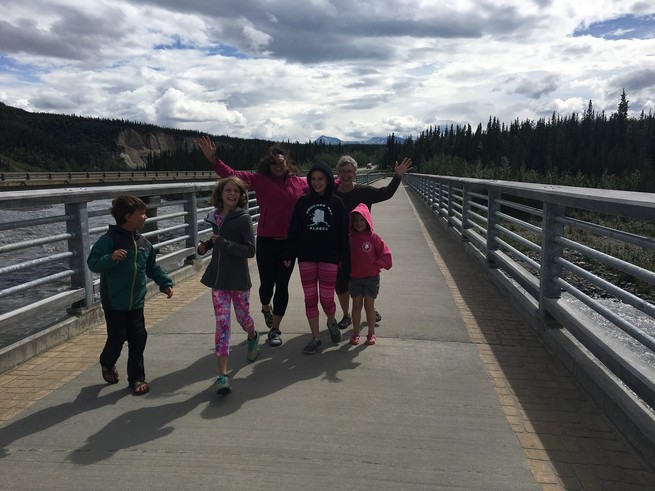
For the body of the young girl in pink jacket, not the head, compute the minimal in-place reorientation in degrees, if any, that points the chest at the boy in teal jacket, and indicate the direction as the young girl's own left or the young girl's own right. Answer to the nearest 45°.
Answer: approximately 45° to the young girl's own right

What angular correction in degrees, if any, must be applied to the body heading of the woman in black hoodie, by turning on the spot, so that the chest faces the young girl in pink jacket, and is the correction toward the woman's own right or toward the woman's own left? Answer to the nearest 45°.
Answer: approximately 135° to the woman's own left

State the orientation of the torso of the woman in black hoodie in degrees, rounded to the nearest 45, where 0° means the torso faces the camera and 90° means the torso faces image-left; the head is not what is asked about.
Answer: approximately 0°

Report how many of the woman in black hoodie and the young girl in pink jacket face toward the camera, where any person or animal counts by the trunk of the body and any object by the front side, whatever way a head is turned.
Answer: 2

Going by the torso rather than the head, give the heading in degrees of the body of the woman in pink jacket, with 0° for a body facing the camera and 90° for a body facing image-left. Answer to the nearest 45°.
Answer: approximately 0°

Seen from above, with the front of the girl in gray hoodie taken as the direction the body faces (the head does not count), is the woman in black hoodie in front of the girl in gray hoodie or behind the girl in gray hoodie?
behind

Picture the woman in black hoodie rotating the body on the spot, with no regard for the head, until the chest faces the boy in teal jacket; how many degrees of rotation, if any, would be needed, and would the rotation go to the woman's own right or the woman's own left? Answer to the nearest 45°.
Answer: approximately 45° to the woman's own right

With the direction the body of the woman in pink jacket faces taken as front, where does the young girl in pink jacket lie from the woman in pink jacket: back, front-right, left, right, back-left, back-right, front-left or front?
left

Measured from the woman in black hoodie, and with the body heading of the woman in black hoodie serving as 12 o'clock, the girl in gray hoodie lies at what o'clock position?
The girl in gray hoodie is roughly at 2 o'clock from the woman in black hoodie.

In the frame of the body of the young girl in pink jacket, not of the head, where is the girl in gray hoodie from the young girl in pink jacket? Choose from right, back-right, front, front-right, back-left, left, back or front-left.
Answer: front-right

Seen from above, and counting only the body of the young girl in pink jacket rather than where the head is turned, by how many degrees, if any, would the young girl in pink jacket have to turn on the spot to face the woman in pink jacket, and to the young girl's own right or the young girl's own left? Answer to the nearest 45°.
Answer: approximately 90° to the young girl's own right

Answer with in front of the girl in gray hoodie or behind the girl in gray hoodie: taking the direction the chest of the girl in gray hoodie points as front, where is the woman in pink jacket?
behind
